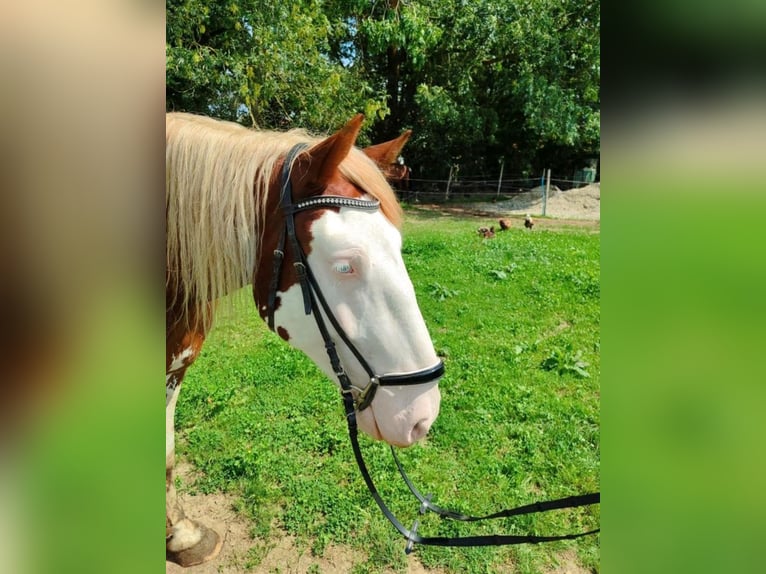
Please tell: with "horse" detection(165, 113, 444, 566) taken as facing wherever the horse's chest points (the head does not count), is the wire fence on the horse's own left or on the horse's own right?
on the horse's own left

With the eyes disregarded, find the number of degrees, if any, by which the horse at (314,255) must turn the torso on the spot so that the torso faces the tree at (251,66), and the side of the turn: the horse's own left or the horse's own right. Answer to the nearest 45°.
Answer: approximately 90° to the horse's own left

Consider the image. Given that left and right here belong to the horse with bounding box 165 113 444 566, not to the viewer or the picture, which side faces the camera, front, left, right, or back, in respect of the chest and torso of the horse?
right

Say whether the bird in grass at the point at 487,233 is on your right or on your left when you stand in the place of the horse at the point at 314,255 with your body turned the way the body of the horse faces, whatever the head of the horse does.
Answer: on your left
